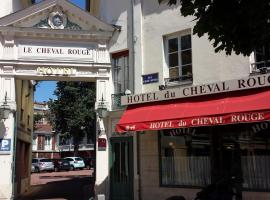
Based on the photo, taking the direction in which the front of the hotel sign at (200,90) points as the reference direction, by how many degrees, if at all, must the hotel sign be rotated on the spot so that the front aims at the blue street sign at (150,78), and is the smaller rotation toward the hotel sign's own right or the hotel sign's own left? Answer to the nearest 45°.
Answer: approximately 90° to the hotel sign's own right

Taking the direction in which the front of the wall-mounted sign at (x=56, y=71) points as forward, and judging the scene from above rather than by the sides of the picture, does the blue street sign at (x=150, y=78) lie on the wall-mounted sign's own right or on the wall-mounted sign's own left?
on the wall-mounted sign's own left

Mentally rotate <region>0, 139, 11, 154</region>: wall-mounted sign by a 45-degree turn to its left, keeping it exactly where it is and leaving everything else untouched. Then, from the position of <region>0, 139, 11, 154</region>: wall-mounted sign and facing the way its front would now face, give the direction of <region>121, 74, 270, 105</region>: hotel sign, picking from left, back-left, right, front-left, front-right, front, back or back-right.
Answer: front

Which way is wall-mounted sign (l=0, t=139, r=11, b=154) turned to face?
toward the camera

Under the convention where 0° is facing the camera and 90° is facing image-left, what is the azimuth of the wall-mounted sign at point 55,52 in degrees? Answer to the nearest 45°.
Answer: approximately 0°

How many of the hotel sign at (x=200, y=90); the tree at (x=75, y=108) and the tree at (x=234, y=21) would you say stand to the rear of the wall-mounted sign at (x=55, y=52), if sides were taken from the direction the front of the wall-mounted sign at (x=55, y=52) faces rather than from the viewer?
1

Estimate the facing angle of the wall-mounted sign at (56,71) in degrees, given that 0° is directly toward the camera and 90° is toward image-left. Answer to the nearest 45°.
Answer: approximately 0°

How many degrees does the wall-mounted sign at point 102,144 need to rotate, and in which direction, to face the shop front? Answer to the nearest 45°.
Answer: approximately 45° to its left

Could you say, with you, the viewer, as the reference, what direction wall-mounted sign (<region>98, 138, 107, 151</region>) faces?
facing the viewer

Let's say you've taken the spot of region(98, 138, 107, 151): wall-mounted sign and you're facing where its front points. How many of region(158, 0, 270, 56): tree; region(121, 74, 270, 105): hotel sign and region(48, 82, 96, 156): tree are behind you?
1
